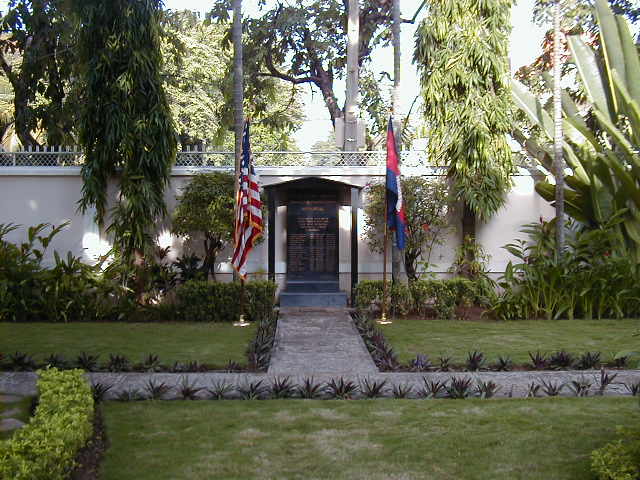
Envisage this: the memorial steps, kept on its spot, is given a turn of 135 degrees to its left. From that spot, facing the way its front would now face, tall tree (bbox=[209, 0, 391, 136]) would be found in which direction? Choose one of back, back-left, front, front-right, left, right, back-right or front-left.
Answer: front-left

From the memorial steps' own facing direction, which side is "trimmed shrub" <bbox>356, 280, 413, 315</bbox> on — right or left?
on its left

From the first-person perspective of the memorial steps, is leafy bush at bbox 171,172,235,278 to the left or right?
on its right

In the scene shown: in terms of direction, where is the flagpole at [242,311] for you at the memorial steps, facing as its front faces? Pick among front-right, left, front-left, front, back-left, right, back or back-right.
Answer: front-right

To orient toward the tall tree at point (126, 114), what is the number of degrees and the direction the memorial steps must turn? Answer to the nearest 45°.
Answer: approximately 90° to its right

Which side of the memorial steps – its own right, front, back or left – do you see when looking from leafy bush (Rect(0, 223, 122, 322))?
right

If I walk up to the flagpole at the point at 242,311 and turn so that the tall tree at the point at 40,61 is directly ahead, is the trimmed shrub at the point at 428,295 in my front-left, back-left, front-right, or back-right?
back-right

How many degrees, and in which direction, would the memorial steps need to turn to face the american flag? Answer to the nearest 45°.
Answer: approximately 45° to its right

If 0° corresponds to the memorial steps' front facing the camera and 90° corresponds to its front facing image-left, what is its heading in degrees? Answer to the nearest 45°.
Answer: approximately 0°
